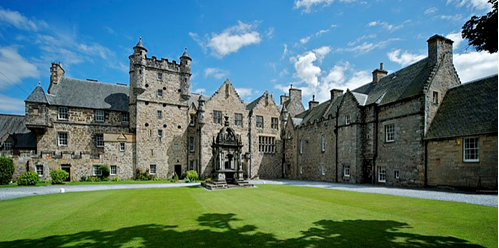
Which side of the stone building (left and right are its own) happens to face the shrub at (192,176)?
right

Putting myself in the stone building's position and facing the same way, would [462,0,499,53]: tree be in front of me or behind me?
in front

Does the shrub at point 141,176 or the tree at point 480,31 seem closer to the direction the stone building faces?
the tree

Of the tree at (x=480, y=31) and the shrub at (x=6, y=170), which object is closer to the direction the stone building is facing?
the tree

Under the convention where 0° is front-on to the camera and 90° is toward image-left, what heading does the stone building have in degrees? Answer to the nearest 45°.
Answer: approximately 0°

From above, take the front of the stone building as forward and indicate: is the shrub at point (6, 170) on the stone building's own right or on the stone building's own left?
on the stone building's own right

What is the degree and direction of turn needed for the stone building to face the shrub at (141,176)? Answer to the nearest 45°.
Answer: approximately 90° to its right
